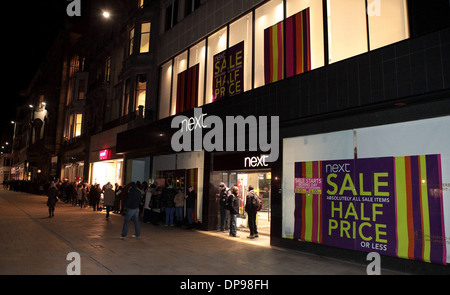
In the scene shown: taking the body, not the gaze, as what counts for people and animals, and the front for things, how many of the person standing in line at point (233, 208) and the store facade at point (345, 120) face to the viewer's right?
1

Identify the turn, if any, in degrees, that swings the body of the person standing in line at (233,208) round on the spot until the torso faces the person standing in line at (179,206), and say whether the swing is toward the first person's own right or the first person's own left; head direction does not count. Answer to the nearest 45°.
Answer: approximately 135° to the first person's own left

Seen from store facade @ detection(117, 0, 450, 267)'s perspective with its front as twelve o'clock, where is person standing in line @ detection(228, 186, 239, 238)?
The person standing in line is roughly at 3 o'clock from the store facade.

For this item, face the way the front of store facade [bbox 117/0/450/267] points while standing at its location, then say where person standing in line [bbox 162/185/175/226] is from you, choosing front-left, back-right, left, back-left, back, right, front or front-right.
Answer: right

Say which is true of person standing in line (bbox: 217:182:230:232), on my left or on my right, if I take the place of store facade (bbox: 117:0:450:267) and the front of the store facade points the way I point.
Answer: on my right

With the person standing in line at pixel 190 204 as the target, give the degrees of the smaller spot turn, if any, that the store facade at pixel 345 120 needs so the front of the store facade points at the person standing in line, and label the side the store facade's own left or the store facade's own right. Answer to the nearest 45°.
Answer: approximately 90° to the store facade's own right
